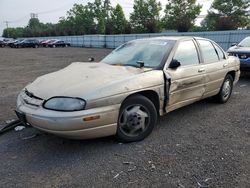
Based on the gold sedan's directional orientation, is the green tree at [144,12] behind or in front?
behind

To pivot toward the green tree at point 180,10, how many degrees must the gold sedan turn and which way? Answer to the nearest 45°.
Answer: approximately 135° to its right

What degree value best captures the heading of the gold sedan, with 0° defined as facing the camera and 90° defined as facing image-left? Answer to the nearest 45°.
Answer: approximately 45°
